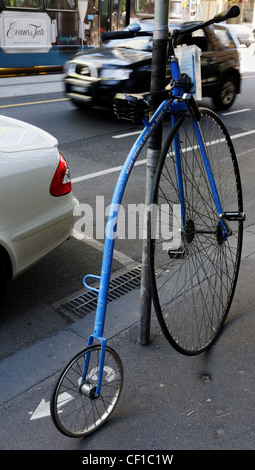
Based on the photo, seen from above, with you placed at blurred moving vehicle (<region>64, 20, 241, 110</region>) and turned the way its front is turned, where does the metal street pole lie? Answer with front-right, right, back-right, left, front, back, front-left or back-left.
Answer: front-left

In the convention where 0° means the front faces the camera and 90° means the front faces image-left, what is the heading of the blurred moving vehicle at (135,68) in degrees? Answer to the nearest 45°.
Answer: approximately 45°

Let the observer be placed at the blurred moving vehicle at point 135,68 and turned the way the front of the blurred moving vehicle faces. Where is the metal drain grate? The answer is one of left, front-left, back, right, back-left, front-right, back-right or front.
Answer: front-left
